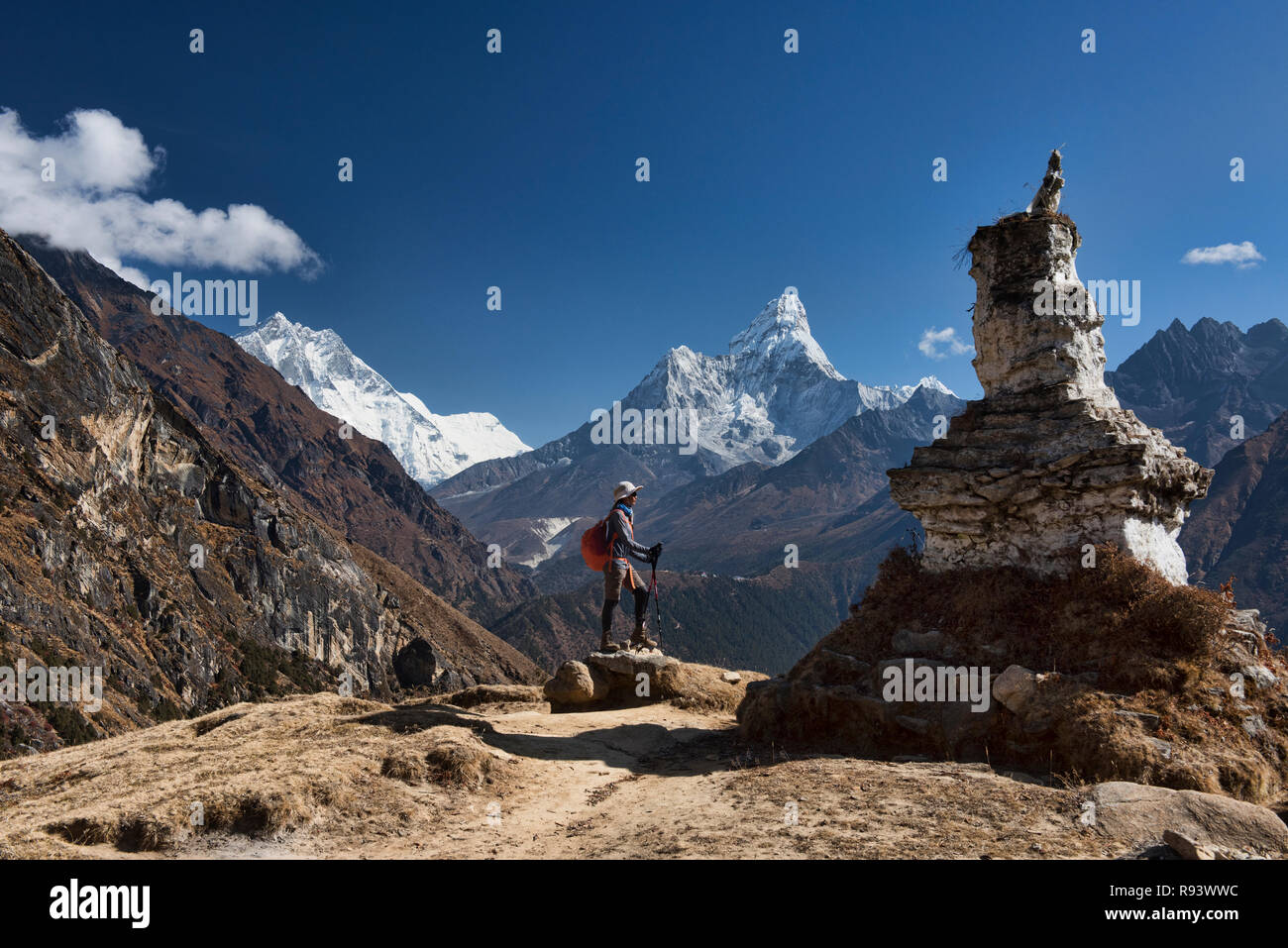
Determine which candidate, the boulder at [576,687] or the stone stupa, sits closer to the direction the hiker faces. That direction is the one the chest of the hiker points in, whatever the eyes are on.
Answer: the stone stupa

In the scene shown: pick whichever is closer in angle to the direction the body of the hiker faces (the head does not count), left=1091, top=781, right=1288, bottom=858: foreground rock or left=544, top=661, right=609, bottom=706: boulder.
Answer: the foreground rock

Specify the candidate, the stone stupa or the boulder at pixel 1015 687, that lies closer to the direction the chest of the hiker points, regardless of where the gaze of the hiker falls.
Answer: the stone stupa

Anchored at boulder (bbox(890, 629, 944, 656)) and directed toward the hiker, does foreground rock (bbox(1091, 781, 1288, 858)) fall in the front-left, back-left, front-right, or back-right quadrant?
back-left

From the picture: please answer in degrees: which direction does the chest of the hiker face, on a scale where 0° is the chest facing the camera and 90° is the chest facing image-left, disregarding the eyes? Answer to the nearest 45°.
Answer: approximately 270°
